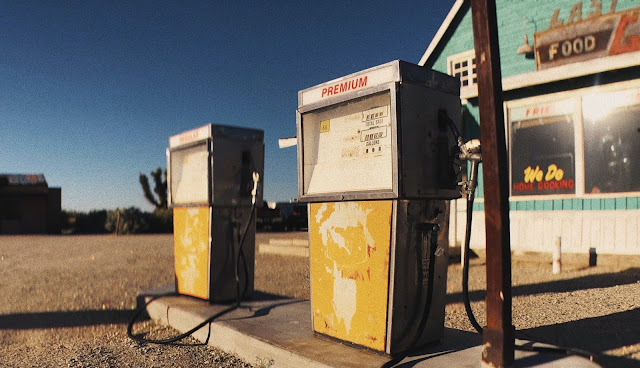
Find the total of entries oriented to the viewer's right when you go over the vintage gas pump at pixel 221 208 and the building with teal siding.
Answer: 0

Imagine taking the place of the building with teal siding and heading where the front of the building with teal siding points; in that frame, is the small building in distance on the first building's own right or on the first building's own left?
on the first building's own right

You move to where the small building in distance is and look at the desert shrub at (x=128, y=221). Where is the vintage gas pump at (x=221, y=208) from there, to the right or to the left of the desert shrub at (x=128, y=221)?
right

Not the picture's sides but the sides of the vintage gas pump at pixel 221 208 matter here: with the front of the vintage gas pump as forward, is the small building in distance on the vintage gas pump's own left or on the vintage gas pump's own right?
on the vintage gas pump's own right

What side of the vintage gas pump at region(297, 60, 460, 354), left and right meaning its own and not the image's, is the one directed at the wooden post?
left

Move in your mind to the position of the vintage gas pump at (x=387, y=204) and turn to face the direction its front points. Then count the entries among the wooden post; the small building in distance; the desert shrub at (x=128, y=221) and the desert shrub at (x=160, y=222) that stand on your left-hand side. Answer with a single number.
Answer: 1

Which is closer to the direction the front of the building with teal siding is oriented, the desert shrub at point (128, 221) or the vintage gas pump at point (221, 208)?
the vintage gas pump

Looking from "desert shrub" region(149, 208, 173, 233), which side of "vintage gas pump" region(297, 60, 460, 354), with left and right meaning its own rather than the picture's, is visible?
right

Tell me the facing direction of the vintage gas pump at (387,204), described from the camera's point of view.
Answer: facing the viewer and to the left of the viewer

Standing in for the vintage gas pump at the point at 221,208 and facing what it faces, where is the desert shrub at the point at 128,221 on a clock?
The desert shrub is roughly at 4 o'clock from the vintage gas pump.

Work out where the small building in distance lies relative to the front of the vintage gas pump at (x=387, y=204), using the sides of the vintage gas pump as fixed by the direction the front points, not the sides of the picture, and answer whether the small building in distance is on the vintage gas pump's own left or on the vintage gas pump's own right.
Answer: on the vintage gas pump's own right
